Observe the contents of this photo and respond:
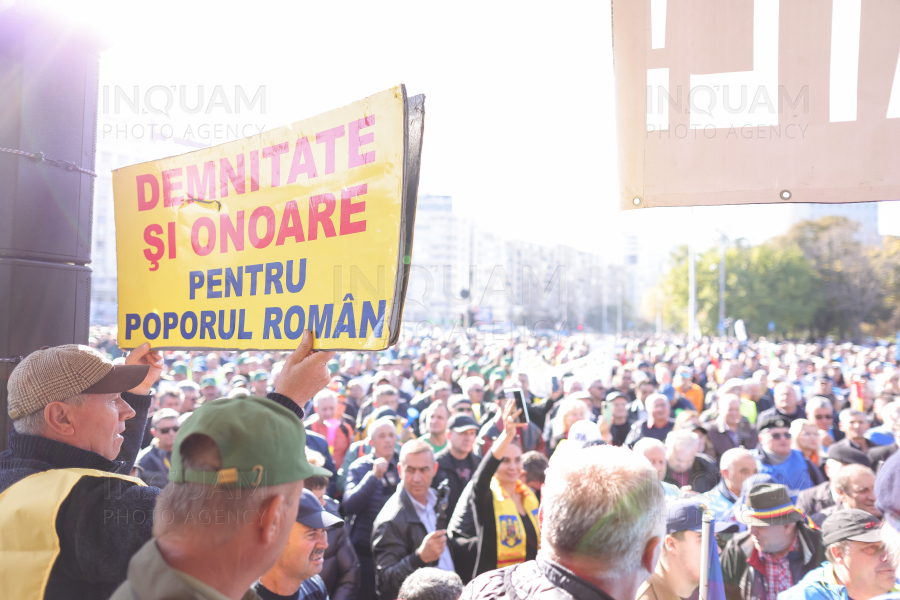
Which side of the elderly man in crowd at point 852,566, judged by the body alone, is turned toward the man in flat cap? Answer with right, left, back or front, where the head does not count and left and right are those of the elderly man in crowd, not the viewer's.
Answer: right

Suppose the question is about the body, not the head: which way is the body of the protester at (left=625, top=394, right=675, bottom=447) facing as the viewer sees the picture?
toward the camera

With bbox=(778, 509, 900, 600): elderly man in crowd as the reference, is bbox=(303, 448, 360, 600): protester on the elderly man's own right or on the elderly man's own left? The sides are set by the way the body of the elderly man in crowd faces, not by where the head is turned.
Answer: on the elderly man's own right

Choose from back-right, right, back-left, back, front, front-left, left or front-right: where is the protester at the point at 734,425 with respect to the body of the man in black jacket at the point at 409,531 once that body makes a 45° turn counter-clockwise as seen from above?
front-left

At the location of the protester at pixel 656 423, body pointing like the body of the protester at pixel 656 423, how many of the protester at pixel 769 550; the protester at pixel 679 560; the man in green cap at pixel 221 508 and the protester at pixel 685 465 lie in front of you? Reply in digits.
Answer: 4

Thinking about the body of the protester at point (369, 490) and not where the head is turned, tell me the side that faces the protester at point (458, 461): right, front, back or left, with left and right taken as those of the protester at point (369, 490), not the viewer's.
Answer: left

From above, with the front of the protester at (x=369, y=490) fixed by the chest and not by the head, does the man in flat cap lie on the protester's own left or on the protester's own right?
on the protester's own right

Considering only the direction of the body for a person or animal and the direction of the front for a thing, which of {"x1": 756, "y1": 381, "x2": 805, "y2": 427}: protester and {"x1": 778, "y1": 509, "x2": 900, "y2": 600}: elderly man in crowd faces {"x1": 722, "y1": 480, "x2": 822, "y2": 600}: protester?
{"x1": 756, "y1": 381, "x2": 805, "y2": 427}: protester

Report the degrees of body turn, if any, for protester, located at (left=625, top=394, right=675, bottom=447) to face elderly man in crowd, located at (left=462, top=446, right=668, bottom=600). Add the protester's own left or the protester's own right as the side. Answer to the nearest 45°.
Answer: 0° — they already face them

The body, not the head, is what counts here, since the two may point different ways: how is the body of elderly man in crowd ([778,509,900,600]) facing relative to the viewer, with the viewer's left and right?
facing the viewer and to the right of the viewer
